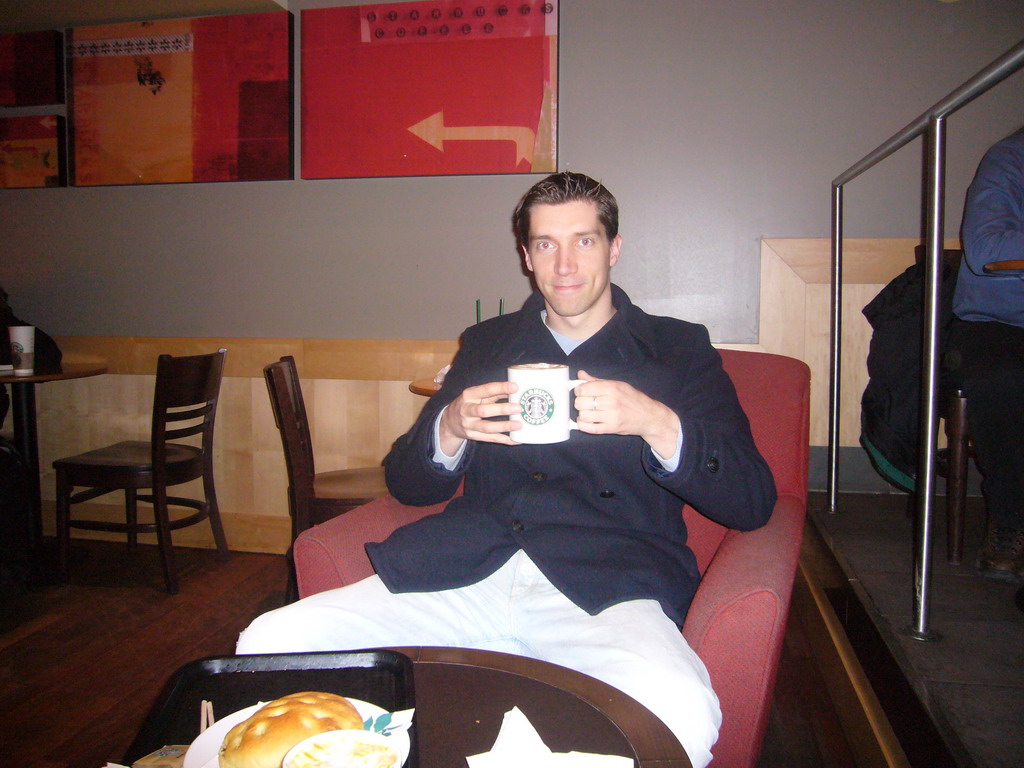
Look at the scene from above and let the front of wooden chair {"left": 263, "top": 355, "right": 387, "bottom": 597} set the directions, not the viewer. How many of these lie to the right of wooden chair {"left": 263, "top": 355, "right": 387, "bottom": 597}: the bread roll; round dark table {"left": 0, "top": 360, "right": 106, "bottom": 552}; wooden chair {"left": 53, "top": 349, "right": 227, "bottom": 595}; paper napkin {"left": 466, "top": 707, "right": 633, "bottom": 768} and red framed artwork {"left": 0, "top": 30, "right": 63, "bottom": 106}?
2

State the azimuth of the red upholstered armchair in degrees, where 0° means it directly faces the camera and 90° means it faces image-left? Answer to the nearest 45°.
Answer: approximately 45°

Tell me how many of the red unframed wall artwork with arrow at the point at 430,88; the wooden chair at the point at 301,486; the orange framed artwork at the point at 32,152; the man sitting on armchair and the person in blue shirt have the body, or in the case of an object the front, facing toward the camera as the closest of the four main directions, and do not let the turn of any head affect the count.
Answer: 3

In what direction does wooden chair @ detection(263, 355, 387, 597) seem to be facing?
to the viewer's right

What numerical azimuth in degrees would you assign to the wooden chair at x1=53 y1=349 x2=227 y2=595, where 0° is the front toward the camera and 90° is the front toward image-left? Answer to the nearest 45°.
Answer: approximately 135°

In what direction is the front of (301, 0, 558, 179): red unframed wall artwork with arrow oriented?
toward the camera

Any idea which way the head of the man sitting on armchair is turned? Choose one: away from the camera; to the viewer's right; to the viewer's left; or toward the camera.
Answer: toward the camera

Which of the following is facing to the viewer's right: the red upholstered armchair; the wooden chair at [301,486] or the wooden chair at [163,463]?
the wooden chair at [301,486]

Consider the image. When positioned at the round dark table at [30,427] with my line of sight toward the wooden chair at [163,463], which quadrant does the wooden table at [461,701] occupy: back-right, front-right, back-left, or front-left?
front-right

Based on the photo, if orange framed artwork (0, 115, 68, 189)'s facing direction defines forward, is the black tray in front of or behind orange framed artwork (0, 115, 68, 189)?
in front

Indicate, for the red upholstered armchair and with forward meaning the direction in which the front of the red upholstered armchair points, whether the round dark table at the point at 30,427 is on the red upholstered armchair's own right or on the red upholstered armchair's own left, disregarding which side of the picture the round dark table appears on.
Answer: on the red upholstered armchair's own right
